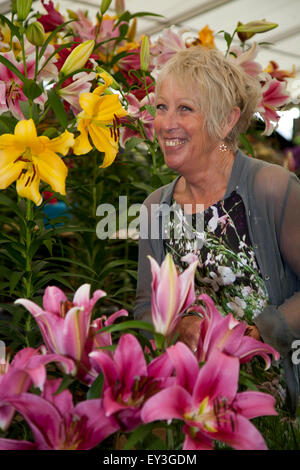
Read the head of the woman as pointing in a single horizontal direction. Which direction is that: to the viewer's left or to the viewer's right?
to the viewer's left

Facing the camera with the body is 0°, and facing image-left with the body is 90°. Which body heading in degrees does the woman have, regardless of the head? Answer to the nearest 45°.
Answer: approximately 45°
